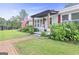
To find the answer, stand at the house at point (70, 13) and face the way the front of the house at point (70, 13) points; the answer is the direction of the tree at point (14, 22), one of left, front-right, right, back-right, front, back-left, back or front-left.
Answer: front-right

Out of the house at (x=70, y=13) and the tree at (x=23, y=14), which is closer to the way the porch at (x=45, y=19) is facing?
the tree

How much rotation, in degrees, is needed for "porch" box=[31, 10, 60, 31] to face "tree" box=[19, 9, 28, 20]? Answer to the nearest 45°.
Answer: approximately 45° to its right

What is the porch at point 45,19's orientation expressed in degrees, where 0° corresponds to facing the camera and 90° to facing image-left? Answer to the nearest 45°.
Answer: approximately 45°

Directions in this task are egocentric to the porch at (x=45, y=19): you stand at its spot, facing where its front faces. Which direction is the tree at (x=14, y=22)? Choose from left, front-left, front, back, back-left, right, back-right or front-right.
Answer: front-right
